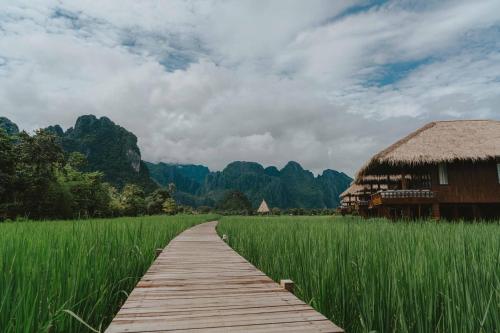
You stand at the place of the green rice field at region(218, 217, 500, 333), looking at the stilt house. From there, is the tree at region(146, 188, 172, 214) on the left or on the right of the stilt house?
left

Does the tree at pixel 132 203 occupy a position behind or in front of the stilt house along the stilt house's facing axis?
in front

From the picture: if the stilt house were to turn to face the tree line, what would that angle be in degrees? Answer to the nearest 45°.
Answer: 0° — it already faces it

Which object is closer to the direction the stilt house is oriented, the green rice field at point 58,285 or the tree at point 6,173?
the tree

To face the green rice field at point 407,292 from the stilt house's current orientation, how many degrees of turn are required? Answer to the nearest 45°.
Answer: approximately 90° to its left

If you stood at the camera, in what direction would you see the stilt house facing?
facing to the left of the viewer

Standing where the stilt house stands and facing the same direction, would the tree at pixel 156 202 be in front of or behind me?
in front

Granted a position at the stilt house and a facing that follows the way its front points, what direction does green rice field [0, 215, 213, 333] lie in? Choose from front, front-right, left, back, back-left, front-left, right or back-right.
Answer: left

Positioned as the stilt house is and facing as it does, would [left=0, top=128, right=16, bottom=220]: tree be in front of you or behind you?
in front
